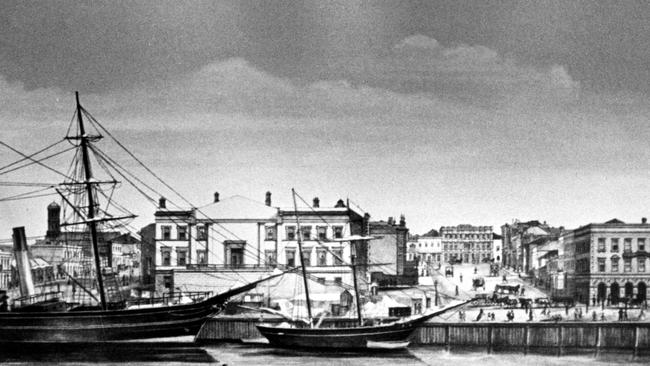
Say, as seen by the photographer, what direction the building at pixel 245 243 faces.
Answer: facing the viewer

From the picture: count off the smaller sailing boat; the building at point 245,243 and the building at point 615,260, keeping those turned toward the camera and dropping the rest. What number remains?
2

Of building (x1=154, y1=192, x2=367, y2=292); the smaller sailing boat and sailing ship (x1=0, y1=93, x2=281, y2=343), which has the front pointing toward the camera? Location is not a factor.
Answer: the building

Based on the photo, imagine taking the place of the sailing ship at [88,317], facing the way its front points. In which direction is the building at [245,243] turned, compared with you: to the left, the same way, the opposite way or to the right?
to the right

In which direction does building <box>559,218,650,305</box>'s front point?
toward the camera

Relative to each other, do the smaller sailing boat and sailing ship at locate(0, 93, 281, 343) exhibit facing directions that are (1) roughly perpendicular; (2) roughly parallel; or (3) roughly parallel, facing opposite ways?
roughly parallel

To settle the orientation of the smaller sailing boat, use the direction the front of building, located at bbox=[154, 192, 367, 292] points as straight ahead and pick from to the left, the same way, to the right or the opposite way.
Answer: to the left

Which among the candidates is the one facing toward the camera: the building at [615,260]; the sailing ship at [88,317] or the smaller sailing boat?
the building

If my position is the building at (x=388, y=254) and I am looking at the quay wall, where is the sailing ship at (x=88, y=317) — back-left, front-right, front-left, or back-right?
front-right

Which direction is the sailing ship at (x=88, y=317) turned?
to the viewer's right

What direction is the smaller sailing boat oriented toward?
to the viewer's right

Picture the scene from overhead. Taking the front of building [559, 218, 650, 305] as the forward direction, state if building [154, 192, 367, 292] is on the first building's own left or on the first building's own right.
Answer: on the first building's own right
